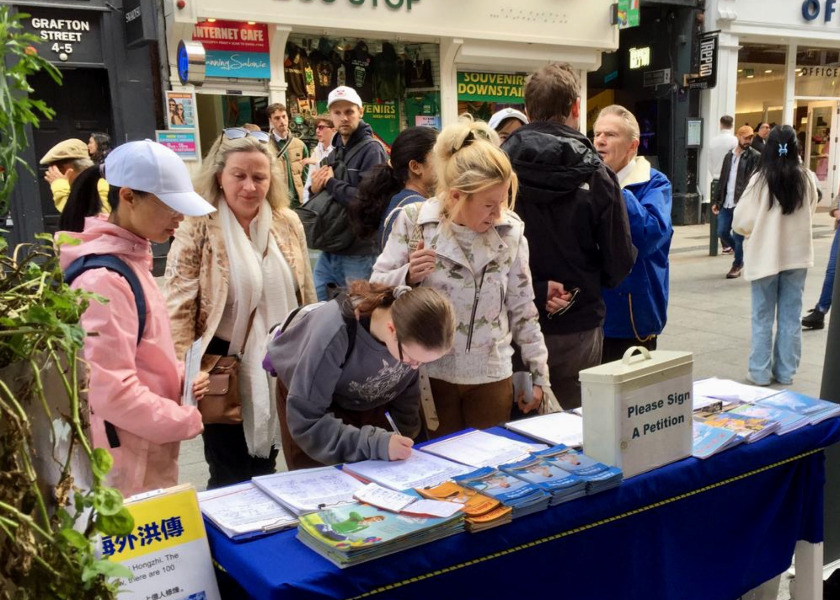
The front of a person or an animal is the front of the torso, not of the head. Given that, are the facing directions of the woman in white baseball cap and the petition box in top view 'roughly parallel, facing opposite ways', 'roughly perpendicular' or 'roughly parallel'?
roughly perpendicular

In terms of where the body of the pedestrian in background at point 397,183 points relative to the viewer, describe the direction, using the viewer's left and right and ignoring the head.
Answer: facing to the right of the viewer

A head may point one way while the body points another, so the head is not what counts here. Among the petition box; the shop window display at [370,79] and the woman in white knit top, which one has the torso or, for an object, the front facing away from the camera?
the woman in white knit top

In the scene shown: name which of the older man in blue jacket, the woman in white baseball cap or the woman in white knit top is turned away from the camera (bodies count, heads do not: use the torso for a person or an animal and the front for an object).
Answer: the woman in white knit top

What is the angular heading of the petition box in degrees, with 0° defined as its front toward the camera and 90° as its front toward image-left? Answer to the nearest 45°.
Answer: approximately 315°

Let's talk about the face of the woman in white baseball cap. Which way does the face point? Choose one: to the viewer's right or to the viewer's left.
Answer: to the viewer's right

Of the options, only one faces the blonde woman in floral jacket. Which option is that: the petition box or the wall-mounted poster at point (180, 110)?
the wall-mounted poster

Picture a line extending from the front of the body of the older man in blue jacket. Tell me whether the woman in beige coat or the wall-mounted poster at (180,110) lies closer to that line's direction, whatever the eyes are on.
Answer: the woman in beige coat

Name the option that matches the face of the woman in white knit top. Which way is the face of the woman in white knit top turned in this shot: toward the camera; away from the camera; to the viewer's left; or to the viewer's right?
away from the camera

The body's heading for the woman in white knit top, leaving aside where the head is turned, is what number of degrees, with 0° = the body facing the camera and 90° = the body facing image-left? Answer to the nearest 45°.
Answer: approximately 180°

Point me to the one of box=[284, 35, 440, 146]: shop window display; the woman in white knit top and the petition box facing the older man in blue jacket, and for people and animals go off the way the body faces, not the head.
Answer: the shop window display

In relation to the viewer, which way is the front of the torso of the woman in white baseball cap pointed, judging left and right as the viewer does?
facing to the right of the viewer

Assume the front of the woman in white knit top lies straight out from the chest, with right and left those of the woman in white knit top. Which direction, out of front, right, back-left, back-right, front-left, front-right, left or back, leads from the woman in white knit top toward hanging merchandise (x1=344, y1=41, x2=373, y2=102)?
front-left

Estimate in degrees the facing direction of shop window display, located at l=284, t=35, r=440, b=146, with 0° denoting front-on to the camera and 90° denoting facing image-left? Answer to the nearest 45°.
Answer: approximately 0°
